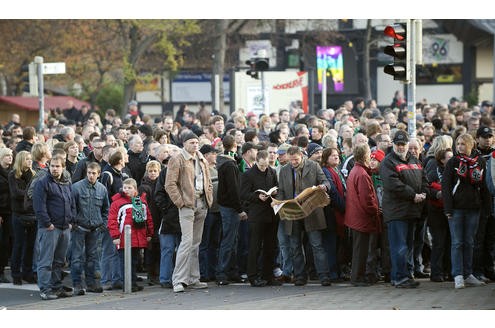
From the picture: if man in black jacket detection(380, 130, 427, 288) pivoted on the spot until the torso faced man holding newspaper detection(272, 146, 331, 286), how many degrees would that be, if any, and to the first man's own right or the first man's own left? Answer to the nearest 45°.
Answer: approximately 135° to the first man's own right

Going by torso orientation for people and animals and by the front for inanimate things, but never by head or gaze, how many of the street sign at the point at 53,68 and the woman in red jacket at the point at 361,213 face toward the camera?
1

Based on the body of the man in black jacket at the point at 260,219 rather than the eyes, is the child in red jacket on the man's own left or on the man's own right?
on the man's own right

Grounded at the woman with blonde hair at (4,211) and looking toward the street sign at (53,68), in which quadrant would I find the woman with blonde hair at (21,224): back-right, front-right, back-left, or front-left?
back-right
